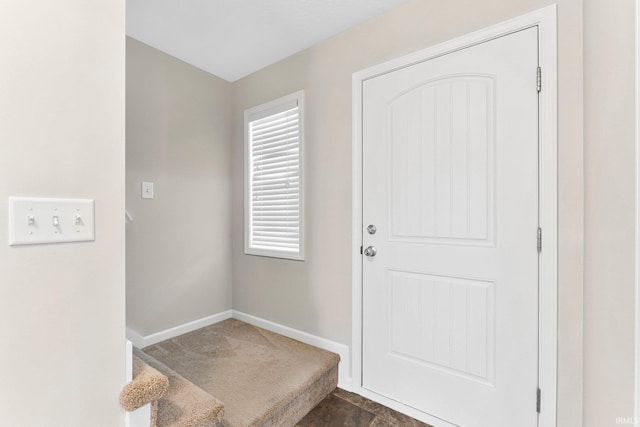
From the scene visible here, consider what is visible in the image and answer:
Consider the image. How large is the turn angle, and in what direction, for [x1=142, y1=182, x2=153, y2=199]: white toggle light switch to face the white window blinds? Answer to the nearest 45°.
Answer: approximately 90° to its left

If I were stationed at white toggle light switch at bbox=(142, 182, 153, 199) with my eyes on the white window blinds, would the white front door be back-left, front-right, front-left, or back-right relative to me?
front-right

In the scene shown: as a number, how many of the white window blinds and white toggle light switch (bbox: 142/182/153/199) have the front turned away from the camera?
0

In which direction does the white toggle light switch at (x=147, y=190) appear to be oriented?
toward the camera

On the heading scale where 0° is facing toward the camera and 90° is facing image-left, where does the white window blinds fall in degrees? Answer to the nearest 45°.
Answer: approximately 45°

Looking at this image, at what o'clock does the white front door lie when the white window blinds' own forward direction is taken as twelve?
The white front door is roughly at 9 o'clock from the white window blinds.

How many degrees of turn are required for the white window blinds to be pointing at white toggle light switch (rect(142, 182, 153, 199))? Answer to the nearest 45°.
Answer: approximately 45° to its right

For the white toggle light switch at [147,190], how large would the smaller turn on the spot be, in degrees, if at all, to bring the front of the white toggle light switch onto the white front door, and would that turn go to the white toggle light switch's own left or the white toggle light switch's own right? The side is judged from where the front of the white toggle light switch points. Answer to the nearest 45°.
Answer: approximately 45° to the white toggle light switch's own left

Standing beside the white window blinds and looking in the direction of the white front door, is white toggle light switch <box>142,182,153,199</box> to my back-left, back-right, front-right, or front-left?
back-right

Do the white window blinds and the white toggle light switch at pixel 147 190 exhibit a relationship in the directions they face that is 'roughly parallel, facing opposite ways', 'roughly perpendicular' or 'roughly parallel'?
roughly perpendicular
